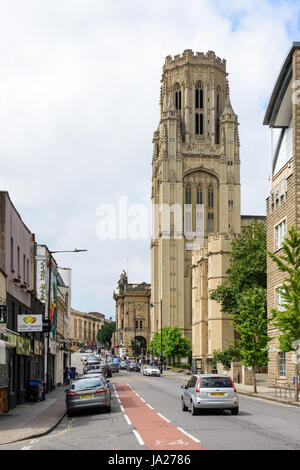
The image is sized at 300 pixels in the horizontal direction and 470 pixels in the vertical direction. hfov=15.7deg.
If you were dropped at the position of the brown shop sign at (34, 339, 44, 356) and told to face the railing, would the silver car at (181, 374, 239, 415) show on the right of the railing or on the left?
right

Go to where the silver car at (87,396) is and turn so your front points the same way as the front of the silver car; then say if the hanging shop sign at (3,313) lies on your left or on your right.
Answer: on your left

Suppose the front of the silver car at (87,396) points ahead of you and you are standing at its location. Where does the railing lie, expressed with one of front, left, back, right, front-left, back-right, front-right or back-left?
front-right

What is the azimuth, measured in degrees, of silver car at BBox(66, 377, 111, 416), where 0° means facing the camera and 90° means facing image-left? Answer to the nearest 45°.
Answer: approximately 180°

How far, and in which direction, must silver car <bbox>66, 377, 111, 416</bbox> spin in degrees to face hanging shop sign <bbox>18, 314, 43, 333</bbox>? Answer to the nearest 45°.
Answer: approximately 45° to its left

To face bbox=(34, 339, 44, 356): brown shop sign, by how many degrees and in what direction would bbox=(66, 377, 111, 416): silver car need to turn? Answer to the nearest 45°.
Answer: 0° — it already faces it

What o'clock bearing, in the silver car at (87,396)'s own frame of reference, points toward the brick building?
The brick building is roughly at 1 o'clock from the silver car.
